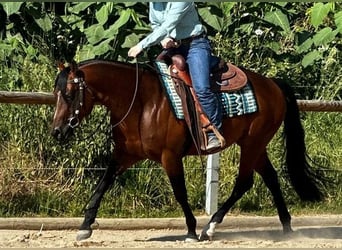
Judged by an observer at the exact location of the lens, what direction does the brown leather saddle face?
facing to the left of the viewer

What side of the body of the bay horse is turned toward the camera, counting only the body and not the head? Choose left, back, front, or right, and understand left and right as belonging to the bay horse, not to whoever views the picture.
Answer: left
